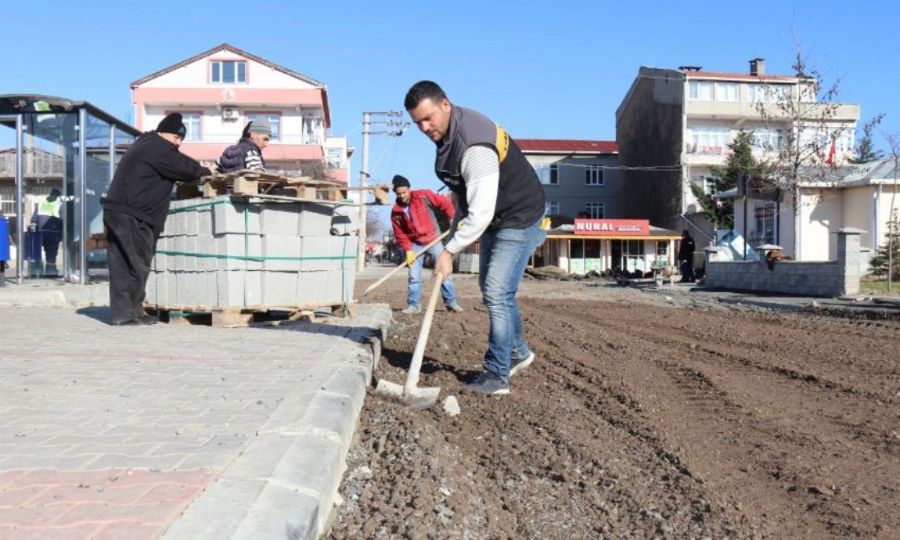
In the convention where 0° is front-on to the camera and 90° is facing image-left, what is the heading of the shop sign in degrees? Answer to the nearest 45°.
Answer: approximately 0°

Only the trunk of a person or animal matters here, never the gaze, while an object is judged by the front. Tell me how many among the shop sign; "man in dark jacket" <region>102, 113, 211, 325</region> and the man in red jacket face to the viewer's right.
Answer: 1

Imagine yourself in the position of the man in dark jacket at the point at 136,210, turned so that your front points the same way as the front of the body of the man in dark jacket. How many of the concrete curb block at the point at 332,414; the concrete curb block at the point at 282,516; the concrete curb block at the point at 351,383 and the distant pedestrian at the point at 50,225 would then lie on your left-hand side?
1

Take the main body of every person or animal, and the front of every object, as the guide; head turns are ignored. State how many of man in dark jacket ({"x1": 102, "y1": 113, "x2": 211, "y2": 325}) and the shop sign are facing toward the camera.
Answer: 1

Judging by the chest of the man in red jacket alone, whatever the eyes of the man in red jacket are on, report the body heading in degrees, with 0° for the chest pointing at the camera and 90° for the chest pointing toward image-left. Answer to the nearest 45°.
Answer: approximately 45°

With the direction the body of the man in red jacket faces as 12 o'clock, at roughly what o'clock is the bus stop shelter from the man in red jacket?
The bus stop shelter is roughly at 2 o'clock from the man in red jacket.

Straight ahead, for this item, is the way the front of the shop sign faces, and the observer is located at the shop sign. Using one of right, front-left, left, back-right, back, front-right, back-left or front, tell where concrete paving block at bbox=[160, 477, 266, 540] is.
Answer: front

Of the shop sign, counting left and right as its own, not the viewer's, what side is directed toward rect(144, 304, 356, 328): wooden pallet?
front

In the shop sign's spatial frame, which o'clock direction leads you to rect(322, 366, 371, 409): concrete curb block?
The concrete curb block is roughly at 12 o'clock from the shop sign.

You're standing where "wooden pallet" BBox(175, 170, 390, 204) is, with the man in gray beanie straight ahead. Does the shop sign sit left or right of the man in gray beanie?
right

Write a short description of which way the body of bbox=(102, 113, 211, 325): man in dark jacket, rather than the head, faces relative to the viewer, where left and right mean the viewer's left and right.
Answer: facing to the right of the viewer

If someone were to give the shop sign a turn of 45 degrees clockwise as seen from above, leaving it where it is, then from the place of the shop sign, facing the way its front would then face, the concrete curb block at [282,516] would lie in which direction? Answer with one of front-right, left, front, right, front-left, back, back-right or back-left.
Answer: front-left
